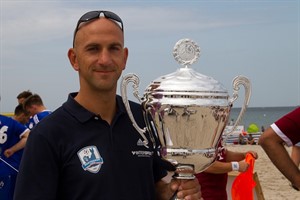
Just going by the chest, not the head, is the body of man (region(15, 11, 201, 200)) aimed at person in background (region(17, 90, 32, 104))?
no

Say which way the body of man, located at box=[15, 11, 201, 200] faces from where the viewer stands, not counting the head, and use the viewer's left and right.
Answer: facing the viewer and to the right of the viewer

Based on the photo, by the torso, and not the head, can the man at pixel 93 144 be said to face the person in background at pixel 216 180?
no

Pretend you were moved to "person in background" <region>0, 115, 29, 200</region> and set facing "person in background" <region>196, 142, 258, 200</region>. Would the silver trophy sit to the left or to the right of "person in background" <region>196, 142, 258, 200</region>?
right

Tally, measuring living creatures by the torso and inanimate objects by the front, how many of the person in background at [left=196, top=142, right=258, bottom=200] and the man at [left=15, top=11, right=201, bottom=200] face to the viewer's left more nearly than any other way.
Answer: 0

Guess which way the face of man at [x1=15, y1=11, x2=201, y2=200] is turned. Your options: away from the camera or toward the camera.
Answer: toward the camera

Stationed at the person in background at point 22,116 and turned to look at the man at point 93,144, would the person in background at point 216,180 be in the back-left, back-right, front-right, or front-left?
front-left

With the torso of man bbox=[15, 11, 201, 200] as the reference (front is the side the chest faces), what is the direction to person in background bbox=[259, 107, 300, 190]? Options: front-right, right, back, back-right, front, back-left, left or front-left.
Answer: left

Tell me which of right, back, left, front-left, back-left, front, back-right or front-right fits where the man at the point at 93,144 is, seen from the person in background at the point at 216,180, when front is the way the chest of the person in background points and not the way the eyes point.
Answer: right

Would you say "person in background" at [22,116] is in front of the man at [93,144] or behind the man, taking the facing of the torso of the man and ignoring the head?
behind

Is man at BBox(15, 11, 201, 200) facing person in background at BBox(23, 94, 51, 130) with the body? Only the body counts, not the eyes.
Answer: no

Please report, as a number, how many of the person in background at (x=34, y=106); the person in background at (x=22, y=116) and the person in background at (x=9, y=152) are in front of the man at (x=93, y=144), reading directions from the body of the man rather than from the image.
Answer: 0

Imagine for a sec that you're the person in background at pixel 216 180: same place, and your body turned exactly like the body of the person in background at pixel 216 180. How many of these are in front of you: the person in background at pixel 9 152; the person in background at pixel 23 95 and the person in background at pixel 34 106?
0
